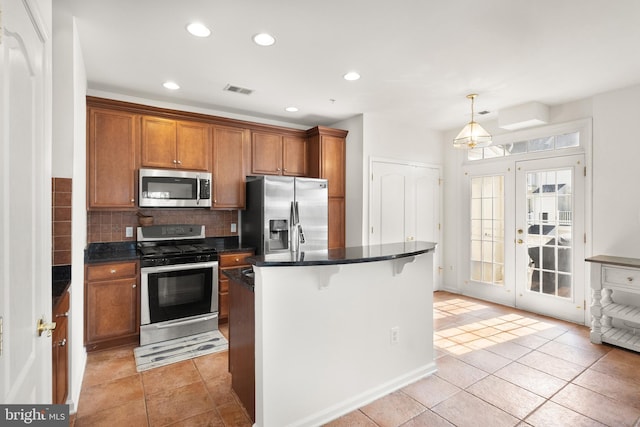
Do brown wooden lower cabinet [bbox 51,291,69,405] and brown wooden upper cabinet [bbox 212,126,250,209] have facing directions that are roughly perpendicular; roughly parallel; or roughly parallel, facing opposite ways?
roughly perpendicular

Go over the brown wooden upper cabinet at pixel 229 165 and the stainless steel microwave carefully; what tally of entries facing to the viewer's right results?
0

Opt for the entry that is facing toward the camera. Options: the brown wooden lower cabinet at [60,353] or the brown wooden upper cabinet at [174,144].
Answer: the brown wooden upper cabinet

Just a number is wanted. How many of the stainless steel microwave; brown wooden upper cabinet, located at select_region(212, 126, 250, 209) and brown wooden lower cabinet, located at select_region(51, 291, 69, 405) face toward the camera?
2

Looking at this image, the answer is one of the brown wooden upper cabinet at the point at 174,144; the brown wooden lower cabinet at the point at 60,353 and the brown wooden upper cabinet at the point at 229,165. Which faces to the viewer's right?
the brown wooden lower cabinet

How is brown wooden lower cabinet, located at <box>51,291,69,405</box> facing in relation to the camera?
to the viewer's right

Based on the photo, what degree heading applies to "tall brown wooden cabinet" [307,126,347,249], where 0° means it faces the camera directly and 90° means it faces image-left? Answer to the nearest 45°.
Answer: approximately 315°

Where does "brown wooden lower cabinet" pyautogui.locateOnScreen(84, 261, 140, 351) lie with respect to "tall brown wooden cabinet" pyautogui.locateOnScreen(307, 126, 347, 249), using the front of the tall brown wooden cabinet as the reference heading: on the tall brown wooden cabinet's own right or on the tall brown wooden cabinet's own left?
on the tall brown wooden cabinet's own right

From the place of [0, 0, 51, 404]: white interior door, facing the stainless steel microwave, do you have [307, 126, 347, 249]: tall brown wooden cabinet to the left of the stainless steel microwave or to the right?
right

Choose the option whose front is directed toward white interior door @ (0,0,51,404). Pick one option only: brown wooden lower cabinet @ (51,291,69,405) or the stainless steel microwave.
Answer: the stainless steel microwave

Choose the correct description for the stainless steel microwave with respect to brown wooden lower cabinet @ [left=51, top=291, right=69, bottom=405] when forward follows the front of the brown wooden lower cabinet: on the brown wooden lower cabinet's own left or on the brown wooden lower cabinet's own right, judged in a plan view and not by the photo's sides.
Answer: on the brown wooden lower cabinet's own left

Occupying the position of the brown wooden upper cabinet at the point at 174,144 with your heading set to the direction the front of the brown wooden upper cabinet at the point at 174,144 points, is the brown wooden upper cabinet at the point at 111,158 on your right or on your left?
on your right

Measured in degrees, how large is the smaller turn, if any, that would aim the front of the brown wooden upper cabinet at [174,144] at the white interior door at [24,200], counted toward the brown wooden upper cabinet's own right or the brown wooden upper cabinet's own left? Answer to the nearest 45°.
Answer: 0° — it already faces it

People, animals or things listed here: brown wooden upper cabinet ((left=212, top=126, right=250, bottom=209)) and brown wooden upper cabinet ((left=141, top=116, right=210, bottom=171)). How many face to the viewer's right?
0

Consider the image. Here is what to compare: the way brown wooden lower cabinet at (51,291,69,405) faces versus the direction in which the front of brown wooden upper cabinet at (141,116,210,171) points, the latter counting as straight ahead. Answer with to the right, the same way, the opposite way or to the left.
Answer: to the left

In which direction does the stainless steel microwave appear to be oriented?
toward the camera

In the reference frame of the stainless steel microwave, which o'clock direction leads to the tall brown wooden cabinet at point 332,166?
The tall brown wooden cabinet is roughly at 9 o'clock from the stainless steel microwave.

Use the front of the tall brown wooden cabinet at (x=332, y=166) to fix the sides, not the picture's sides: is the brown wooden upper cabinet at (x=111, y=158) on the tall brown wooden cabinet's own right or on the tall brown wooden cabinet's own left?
on the tall brown wooden cabinet's own right

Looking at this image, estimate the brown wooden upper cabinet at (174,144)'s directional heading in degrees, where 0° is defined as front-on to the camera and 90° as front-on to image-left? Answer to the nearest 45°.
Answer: approximately 0°

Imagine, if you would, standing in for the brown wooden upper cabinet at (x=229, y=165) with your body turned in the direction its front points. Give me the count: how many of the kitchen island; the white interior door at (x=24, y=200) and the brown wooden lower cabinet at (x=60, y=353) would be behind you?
0

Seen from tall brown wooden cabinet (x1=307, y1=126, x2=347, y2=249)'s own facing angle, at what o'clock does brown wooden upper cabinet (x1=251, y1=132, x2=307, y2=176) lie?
brown wooden upper cabinet (x1=251, y1=132, x2=307, y2=176) is roughly at 4 o'clock from tall brown wooden cabinet (x1=307, y1=126, x2=347, y2=249).
